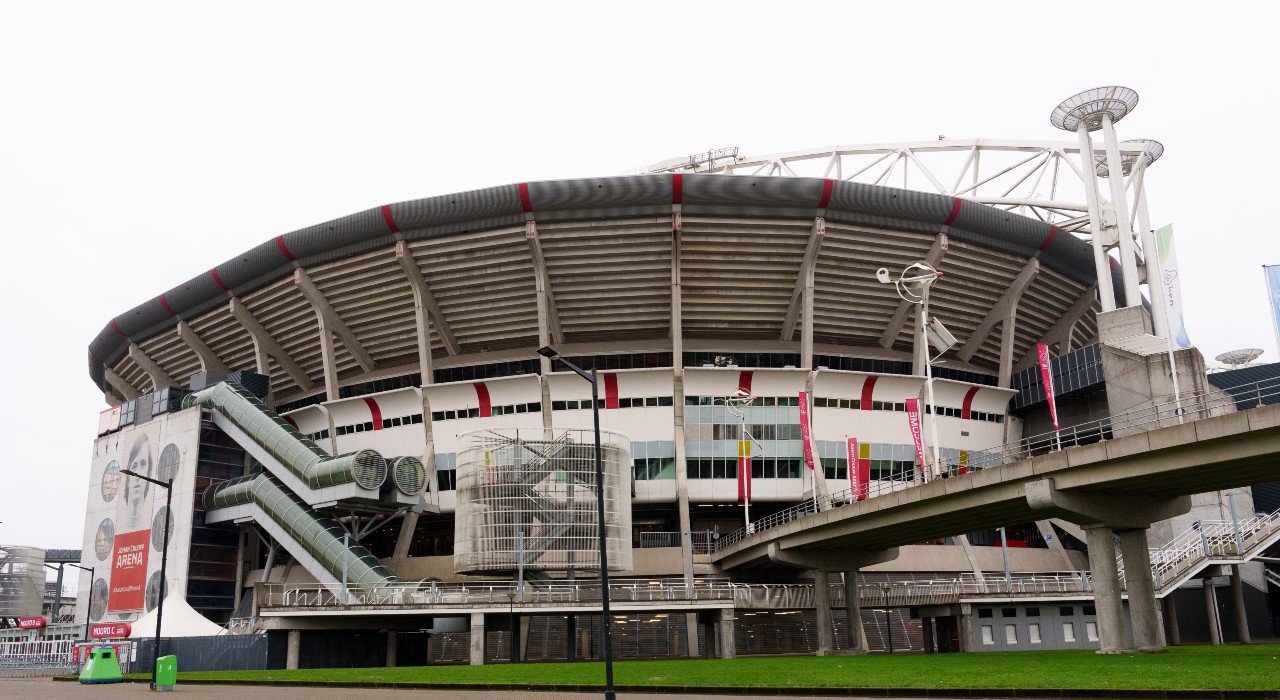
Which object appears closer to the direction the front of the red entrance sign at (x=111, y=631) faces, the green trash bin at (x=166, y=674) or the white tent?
the green trash bin

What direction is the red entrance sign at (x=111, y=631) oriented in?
toward the camera

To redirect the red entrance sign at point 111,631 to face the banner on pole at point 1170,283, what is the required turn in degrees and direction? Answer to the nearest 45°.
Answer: approximately 45° to its left

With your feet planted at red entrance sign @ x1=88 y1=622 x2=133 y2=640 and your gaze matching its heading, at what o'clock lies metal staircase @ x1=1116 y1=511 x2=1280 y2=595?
The metal staircase is roughly at 10 o'clock from the red entrance sign.

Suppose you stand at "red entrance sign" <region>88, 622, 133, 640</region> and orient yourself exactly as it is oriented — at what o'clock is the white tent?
The white tent is roughly at 8 o'clock from the red entrance sign.

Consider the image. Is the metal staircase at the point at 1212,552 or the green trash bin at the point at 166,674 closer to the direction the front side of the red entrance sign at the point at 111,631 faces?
the green trash bin

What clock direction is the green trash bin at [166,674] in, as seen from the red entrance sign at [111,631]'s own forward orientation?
The green trash bin is roughly at 12 o'clock from the red entrance sign.

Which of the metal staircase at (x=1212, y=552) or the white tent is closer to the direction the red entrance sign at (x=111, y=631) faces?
the metal staircase
